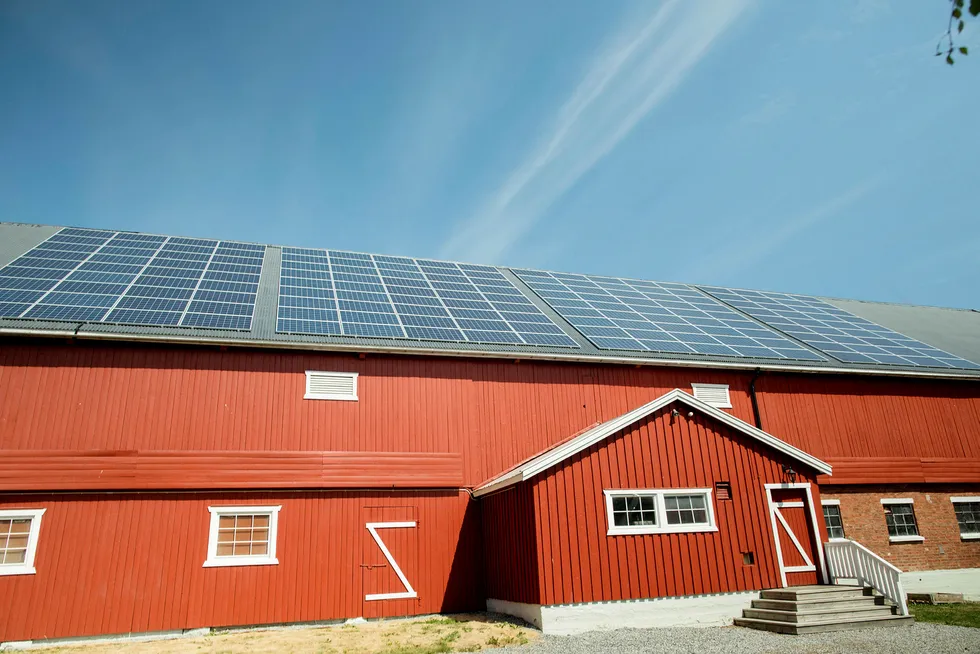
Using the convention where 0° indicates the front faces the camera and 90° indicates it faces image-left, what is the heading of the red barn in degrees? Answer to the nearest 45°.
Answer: approximately 0°
